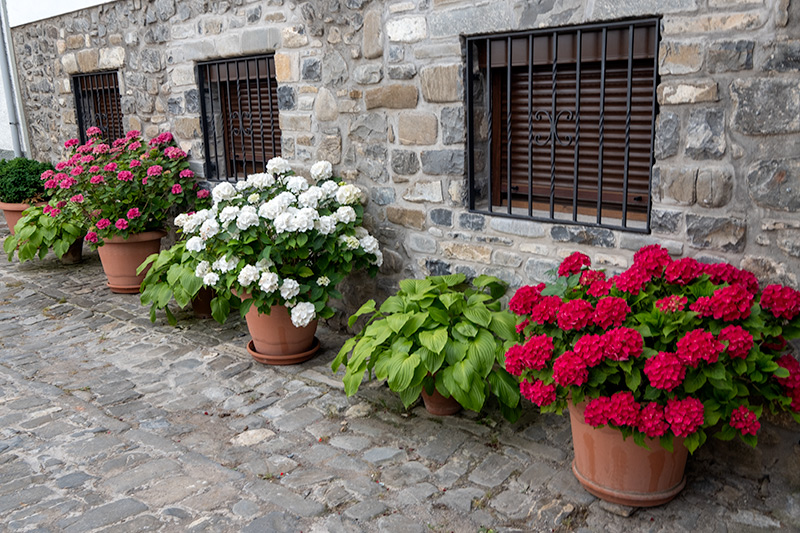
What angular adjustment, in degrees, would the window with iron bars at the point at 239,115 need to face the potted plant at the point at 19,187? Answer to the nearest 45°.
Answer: approximately 90° to its right

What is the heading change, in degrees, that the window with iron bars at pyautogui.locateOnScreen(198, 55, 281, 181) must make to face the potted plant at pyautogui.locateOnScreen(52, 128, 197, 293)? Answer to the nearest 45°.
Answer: approximately 45° to its right

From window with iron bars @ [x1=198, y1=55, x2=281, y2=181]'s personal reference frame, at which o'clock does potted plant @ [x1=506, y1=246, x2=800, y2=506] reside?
The potted plant is roughly at 10 o'clock from the window with iron bars.

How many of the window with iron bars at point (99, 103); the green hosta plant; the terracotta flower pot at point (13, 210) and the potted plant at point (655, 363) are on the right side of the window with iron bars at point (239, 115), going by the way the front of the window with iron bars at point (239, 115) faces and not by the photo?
2

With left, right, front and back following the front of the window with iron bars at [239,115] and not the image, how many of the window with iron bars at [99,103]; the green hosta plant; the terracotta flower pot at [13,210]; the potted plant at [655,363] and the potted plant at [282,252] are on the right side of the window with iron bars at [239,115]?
2

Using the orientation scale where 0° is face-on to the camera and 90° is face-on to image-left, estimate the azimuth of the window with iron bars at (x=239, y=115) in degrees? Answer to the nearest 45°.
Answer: approximately 45°

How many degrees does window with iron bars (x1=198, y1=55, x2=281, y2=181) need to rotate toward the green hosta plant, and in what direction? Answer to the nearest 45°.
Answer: approximately 45° to its left

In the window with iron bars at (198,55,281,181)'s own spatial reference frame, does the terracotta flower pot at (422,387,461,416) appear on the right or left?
on its left

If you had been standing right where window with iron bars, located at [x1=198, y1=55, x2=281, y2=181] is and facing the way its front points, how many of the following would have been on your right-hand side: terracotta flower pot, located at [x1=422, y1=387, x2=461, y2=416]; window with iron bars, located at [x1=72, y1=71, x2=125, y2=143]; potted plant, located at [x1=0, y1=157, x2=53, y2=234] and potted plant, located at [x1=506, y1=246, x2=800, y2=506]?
2

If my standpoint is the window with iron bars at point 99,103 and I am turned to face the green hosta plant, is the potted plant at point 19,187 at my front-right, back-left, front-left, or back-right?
back-right

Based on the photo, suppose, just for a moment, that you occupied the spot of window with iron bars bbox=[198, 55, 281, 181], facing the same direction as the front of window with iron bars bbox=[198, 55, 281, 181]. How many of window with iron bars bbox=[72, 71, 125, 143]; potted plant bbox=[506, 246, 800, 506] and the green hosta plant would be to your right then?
1

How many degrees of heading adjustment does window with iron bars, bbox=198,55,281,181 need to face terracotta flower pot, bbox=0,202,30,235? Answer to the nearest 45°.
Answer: approximately 90° to its right

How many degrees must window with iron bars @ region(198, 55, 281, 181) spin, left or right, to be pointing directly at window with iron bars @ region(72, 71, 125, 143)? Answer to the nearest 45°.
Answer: approximately 90° to its right
